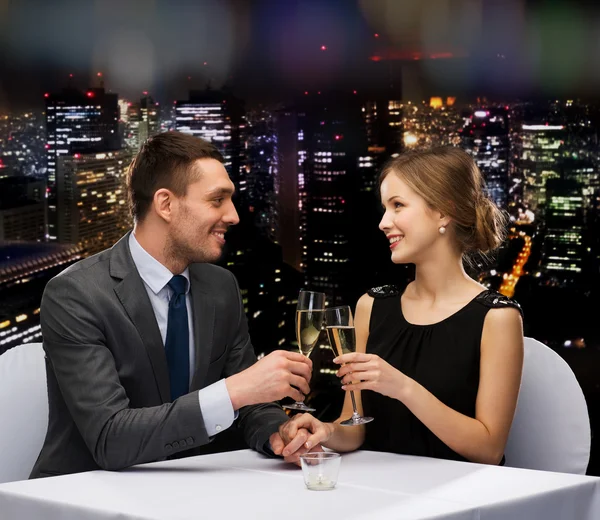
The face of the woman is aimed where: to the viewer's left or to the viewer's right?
to the viewer's left

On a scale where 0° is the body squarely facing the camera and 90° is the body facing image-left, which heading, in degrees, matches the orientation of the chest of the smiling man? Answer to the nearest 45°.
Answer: approximately 315°

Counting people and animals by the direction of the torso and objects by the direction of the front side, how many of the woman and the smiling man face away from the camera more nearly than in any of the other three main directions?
0

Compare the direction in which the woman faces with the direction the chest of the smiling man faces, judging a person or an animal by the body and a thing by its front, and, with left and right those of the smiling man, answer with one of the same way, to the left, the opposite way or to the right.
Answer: to the right

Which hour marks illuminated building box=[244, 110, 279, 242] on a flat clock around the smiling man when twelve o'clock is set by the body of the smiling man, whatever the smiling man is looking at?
The illuminated building is roughly at 8 o'clock from the smiling man.

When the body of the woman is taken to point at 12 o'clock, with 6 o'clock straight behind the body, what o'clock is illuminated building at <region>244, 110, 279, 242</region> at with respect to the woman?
The illuminated building is roughly at 4 o'clock from the woman.

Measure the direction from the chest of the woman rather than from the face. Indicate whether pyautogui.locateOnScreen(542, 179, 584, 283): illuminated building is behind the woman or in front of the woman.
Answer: behind

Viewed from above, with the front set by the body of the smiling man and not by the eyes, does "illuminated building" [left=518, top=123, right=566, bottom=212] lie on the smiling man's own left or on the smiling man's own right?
on the smiling man's own left

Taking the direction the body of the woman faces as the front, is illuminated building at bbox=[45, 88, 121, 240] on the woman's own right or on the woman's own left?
on the woman's own right

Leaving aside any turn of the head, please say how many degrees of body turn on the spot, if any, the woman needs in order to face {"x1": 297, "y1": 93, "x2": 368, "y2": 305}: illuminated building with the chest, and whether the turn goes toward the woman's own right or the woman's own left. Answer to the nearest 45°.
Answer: approximately 135° to the woman's own right

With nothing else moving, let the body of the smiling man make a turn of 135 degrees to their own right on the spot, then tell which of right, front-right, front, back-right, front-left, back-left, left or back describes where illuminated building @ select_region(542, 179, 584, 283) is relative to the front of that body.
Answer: back-right

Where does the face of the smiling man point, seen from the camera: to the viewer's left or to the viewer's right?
to the viewer's right

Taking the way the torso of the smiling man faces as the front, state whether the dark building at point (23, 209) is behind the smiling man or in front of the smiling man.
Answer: behind

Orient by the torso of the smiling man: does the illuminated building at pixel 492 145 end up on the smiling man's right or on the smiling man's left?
on the smiling man's left

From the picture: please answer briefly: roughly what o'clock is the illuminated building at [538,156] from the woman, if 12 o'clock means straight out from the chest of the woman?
The illuminated building is roughly at 5 o'clock from the woman.
